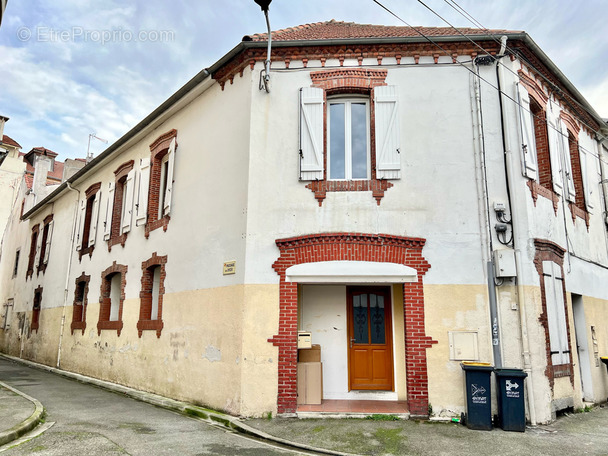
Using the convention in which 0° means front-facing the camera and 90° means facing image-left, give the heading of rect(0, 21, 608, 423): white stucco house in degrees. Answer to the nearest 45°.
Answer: approximately 0°
